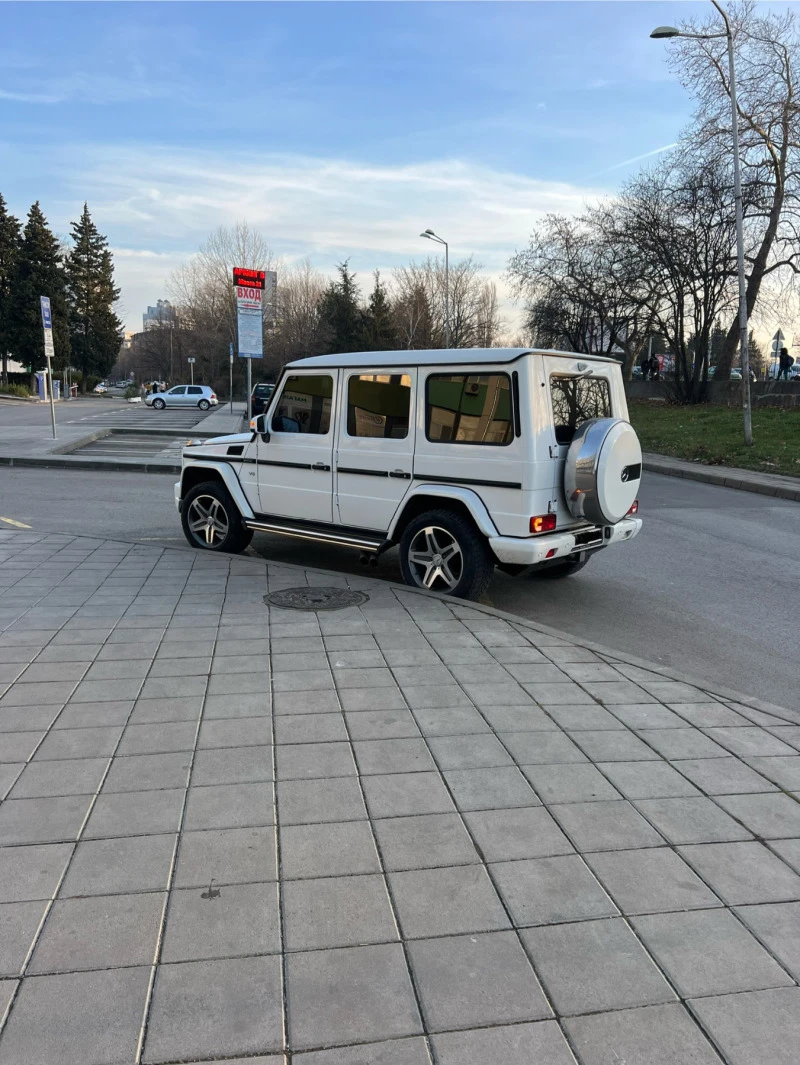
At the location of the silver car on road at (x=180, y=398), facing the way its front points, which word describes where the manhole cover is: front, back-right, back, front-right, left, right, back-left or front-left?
left

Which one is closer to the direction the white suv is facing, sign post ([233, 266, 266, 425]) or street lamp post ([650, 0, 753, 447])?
the sign post

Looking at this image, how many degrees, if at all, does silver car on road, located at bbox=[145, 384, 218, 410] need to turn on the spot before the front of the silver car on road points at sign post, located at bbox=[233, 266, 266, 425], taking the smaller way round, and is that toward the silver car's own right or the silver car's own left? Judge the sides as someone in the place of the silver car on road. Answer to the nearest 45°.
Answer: approximately 90° to the silver car's own left

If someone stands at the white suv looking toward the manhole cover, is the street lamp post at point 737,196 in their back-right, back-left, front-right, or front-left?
back-right

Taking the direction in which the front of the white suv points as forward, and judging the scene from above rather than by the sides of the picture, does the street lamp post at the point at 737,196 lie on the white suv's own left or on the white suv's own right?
on the white suv's own right

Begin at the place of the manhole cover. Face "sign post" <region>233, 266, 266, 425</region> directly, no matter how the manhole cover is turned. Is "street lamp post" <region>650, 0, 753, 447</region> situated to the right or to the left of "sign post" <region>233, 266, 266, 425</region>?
right

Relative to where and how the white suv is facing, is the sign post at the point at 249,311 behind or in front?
in front

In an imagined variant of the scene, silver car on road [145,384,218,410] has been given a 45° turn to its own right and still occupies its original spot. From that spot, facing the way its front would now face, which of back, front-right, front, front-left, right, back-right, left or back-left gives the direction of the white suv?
back-left

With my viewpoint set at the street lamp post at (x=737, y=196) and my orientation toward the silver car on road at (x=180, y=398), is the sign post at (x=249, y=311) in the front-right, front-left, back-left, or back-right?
front-left

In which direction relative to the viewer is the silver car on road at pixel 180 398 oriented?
to the viewer's left

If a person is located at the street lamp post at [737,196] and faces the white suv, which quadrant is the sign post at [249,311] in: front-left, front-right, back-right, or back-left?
front-right

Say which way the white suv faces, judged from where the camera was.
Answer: facing away from the viewer and to the left of the viewer
